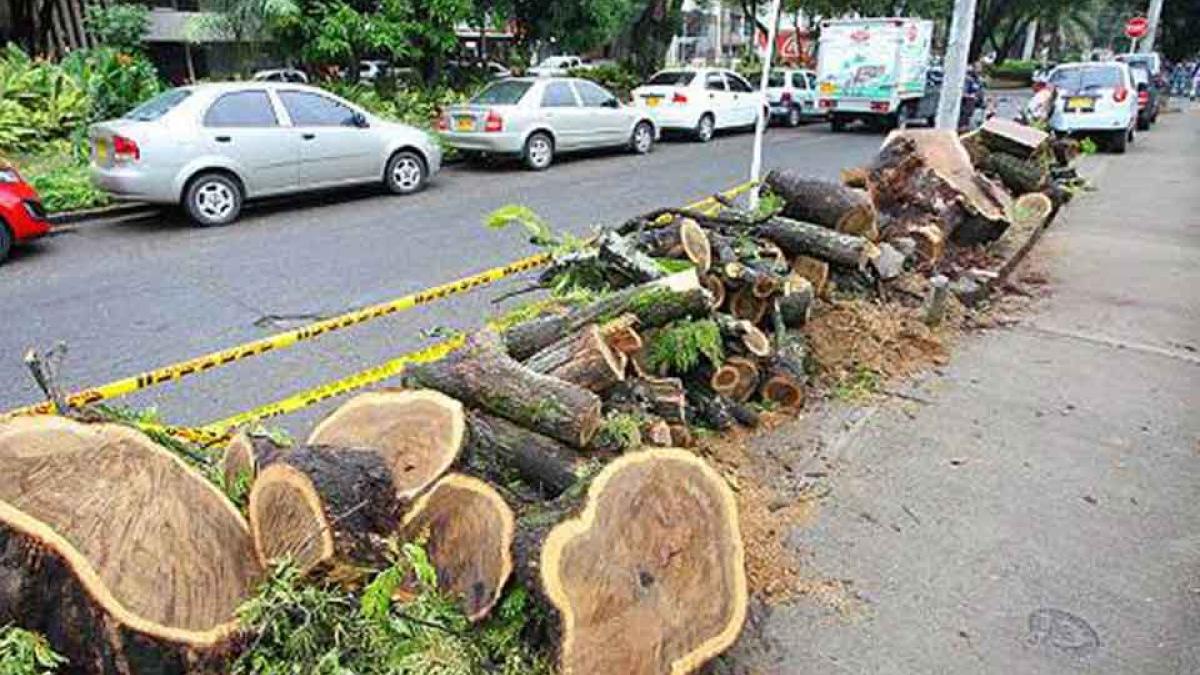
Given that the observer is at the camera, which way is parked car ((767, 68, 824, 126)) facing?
facing away from the viewer and to the right of the viewer

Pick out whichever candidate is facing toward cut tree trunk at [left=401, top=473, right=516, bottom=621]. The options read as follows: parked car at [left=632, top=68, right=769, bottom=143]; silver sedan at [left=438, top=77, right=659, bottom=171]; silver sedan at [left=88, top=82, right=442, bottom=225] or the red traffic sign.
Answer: the red traffic sign

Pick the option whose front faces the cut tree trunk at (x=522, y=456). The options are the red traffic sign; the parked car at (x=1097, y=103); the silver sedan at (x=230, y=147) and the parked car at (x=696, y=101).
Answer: the red traffic sign

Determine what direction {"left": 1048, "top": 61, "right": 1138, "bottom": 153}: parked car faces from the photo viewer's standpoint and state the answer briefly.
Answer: facing away from the viewer

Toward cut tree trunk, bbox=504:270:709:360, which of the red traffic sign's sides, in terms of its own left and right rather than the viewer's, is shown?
front

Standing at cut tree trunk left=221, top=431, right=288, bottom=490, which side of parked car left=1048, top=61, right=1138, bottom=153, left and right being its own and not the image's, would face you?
back

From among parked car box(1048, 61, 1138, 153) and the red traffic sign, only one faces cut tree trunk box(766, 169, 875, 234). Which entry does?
the red traffic sign

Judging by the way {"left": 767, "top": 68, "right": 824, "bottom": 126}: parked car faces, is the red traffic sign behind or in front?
in front

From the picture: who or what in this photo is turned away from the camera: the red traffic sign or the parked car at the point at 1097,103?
the parked car

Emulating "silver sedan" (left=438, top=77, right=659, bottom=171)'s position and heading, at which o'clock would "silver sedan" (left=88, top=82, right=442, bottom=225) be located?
"silver sedan" (left=88, top=82, right=442, bottom=225) is roughly at 6 o'clock from "silver sedan" (left=438, top=77, right=659, bottom=171).

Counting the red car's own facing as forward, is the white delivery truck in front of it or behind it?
in front

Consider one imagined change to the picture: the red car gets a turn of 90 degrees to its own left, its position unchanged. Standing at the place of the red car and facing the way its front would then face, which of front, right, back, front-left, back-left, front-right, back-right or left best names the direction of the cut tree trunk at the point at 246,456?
back

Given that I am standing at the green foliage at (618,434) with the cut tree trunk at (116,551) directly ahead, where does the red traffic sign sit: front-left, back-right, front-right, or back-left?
back-right

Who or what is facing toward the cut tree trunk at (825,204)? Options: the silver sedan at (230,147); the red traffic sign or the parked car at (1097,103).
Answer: the red traffic sign

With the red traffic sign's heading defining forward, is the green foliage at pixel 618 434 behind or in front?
in front

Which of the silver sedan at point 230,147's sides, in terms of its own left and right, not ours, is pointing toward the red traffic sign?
front

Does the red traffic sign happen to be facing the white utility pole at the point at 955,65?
yes

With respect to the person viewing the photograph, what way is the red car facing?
facing to the right of the viewer

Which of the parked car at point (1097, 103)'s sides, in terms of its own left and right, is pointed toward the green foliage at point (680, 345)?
back
